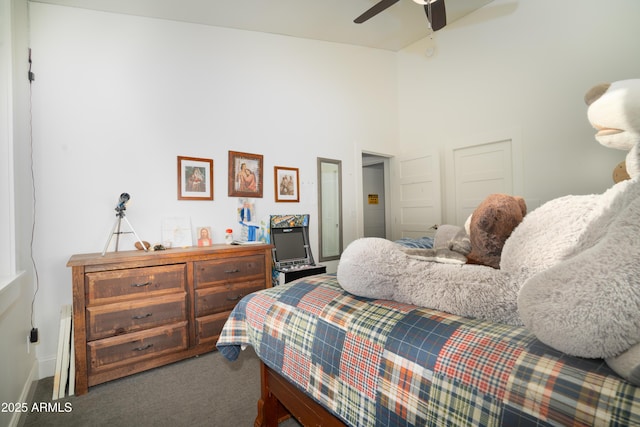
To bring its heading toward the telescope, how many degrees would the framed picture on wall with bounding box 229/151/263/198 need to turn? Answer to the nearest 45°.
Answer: approximately 90° to its right

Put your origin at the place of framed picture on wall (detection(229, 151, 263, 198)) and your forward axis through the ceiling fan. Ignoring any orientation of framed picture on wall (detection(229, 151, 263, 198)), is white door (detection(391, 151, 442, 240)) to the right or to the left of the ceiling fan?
left

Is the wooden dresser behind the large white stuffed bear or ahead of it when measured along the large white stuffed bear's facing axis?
ahead

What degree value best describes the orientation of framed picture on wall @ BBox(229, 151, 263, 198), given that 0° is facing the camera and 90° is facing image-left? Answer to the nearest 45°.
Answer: approximately 315°

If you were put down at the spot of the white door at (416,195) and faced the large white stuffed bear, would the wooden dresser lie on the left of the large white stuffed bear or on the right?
right

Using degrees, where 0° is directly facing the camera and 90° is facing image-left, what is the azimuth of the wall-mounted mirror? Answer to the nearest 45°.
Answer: approximately 315°

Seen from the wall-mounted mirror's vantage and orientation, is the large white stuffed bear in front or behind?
in front

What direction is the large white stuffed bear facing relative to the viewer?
to the viewer's left

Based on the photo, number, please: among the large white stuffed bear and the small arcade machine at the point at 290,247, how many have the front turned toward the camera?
1
